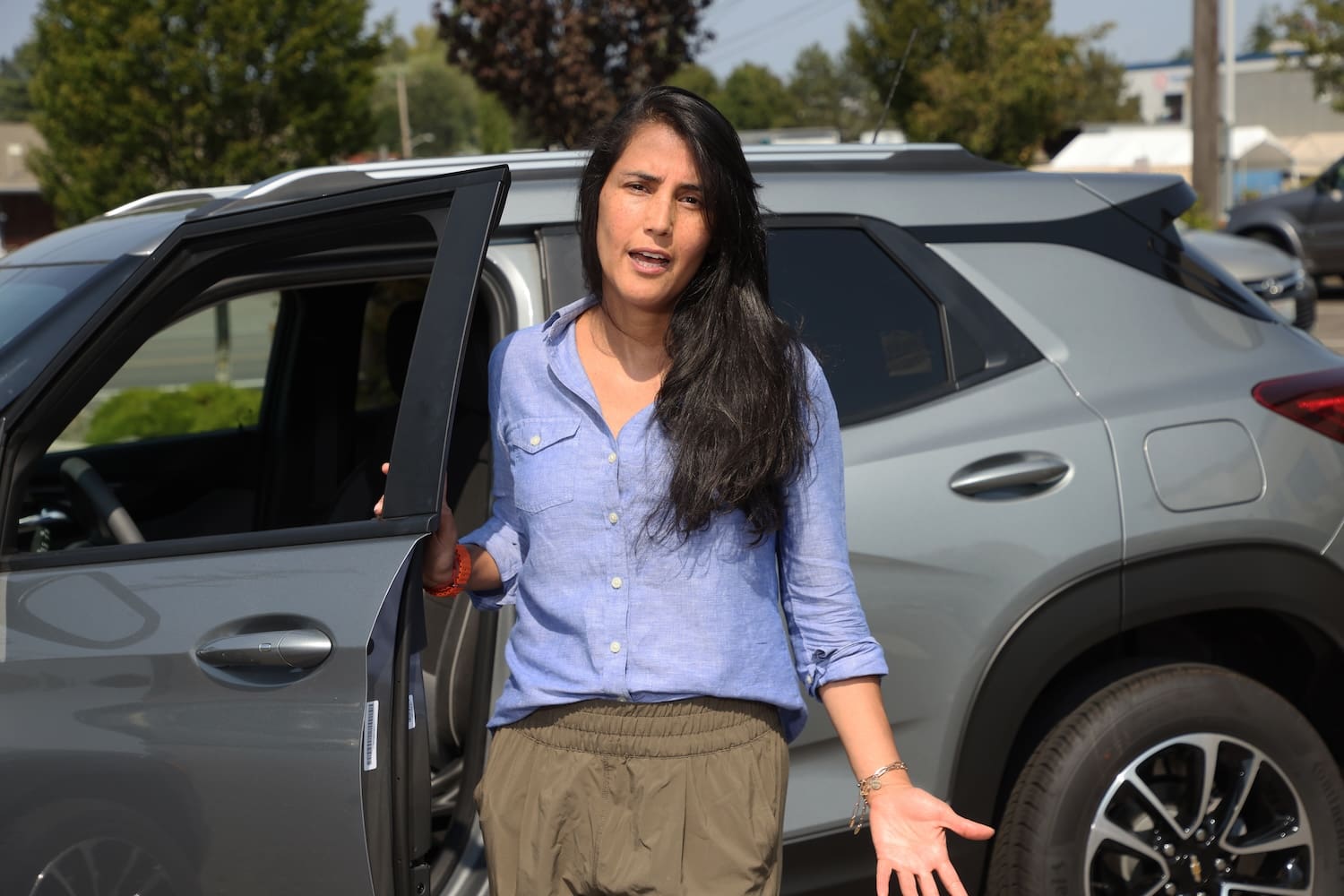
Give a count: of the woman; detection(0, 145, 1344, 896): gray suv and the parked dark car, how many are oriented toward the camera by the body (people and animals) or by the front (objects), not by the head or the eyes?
1

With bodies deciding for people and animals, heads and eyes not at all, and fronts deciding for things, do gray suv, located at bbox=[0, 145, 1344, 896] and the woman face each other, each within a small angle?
no

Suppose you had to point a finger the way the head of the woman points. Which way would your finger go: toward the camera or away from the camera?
toward the camera

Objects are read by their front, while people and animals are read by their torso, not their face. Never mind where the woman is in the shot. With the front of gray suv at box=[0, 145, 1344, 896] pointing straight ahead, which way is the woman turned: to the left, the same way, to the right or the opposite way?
to the left

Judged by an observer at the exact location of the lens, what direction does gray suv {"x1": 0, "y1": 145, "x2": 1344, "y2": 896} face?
facing to the left of the viewer

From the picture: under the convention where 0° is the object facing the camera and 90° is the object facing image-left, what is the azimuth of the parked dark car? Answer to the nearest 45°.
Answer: approximately 90°

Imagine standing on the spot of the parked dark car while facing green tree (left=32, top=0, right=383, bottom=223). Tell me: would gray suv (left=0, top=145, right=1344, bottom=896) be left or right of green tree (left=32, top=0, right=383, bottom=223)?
left

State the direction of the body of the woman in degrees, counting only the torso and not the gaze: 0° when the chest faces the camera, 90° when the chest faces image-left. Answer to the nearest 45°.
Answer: approximately 0°

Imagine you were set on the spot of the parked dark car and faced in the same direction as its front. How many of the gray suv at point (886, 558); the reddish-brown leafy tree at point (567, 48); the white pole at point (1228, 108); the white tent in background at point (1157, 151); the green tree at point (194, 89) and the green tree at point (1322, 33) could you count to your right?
3

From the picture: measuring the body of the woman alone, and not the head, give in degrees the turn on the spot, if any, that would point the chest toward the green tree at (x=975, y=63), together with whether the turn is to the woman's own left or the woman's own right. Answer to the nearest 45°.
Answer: approximately 180°

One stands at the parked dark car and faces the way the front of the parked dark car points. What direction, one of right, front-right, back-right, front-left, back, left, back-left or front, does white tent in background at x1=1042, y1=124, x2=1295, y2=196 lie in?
right
